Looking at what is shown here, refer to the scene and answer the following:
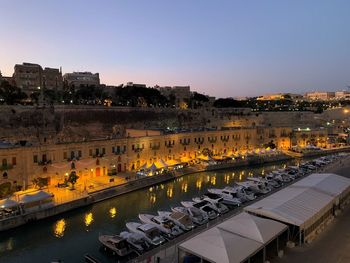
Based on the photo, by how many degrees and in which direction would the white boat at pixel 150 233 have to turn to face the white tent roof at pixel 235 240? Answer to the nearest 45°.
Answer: approximately 180°

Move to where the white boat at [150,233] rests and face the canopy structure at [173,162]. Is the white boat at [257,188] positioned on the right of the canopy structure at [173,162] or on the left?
right

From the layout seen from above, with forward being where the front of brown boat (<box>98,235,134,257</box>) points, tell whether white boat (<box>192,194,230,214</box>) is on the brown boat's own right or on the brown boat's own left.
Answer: on the brown boat's own right

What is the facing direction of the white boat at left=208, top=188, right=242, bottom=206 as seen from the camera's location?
facing away from the viewer and to the left of the viewer

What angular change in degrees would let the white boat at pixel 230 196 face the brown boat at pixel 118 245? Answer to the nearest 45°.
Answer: approximately 90° to its left

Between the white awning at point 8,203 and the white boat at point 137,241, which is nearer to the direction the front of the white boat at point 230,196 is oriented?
the white awning

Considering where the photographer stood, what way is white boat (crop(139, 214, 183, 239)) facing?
facing away from the viewer and to the left of the viewer

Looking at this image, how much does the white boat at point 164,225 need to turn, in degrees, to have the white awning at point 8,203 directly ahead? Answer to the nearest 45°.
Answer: approximately 45° to its left

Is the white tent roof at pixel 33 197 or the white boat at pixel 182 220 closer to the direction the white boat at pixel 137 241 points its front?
the white tent roof

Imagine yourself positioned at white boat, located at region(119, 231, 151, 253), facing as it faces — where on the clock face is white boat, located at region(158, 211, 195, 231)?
white boat, located at region(158, 211, 195, 231) is roughly at 3 o'clock from white boat, located at region(119, 231, 151, 253).

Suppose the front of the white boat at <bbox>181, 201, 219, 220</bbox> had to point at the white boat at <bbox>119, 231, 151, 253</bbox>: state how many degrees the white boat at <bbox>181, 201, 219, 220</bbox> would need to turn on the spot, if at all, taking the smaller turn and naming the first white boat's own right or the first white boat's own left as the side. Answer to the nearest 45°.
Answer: approximately 90° to the first white boat's own left

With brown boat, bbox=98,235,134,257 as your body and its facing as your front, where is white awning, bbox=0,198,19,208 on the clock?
The white awning is roughly at 12 o'clock from the brown boat.

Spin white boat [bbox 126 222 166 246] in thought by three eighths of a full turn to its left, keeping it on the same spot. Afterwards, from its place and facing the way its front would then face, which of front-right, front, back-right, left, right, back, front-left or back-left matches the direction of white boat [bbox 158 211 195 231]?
back-left

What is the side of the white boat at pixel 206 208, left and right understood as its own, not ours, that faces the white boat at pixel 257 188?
right
